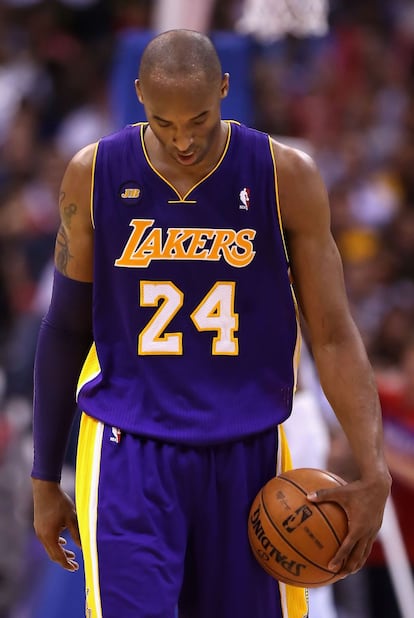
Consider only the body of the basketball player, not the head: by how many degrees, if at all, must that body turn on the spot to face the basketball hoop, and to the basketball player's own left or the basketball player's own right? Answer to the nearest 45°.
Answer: approximately 180°

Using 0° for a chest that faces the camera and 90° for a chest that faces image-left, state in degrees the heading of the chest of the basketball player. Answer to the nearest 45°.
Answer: approximately 0°
